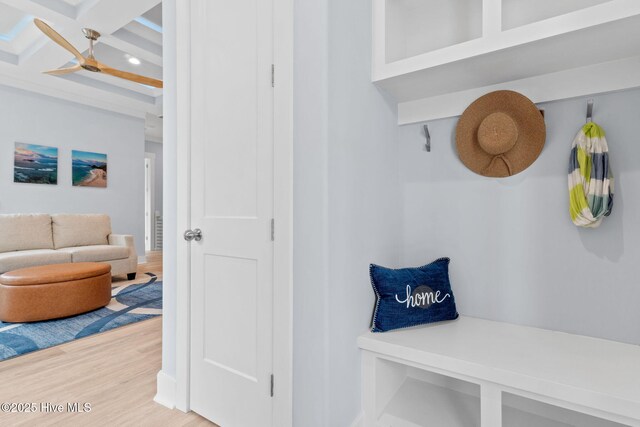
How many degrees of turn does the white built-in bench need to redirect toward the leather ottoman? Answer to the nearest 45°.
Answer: approximately 45° to its right

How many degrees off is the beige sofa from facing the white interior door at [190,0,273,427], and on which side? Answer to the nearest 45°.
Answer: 0° — it already faces it

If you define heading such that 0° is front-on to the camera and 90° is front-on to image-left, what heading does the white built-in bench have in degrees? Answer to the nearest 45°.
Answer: approximately 45°

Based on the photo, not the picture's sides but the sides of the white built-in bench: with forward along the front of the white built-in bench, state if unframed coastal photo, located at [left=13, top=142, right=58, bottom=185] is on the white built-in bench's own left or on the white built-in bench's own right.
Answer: on the white built-in bench's own right
